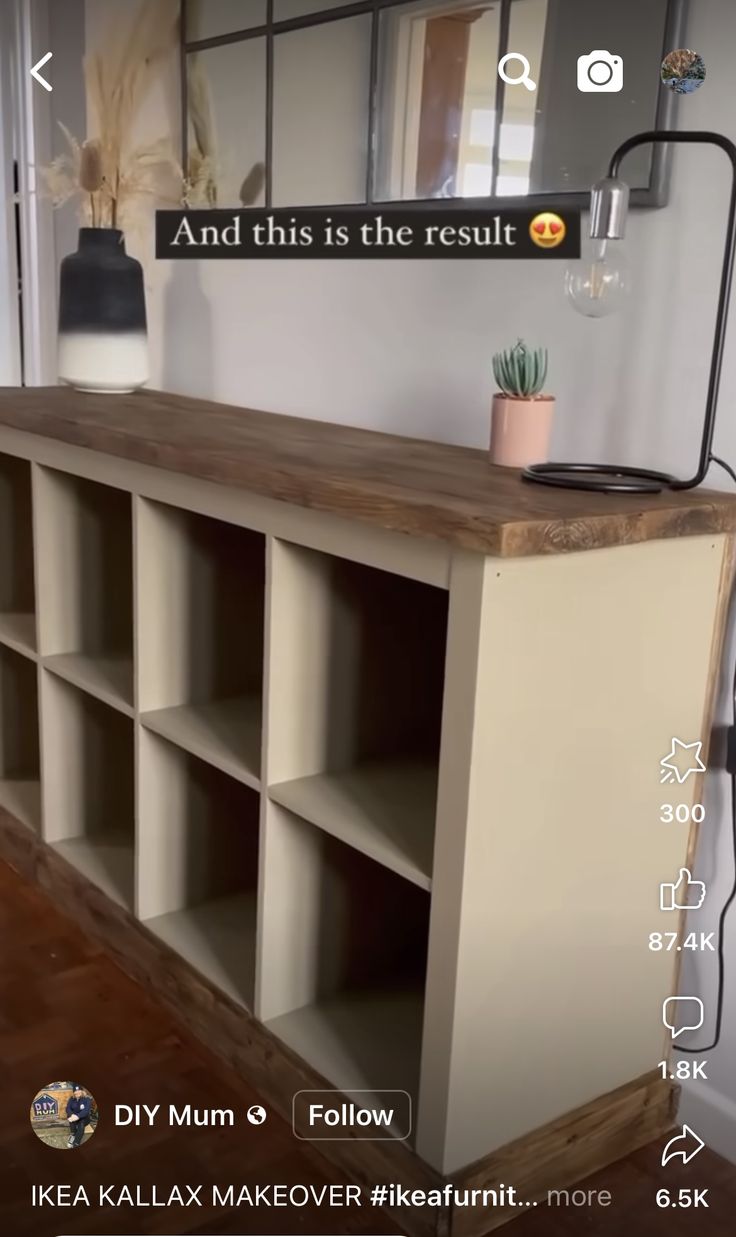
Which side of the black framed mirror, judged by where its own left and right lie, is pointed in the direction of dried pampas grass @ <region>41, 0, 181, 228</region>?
right

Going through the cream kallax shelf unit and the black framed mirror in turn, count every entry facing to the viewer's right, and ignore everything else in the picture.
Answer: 0

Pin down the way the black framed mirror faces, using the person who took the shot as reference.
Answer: facing the viewer and to the left of the viewer

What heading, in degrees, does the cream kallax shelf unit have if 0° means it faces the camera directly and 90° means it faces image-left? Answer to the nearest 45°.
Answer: approximately 45°
